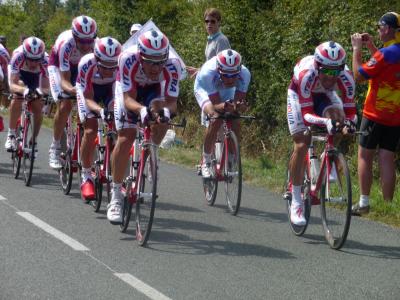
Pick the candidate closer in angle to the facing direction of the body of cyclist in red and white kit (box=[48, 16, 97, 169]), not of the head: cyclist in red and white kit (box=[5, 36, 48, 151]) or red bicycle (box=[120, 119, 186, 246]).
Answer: the red bicycle

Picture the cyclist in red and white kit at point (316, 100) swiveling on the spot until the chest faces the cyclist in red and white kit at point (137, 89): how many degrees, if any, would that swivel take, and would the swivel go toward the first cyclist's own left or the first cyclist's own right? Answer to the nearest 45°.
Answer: approximately 135° to the first cyclist's own right

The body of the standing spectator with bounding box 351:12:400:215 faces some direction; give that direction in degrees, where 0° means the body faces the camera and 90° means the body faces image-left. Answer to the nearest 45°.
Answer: approximately 135°

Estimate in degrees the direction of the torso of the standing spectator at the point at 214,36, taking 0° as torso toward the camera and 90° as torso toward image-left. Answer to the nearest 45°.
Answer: approximately 45°

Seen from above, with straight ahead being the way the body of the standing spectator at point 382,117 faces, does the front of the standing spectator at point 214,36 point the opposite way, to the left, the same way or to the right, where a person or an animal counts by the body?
to the left

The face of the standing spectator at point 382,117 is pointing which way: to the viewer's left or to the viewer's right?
to the viewer's left

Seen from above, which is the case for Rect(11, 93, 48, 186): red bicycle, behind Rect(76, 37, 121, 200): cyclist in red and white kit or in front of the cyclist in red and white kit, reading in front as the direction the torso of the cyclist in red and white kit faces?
behind
